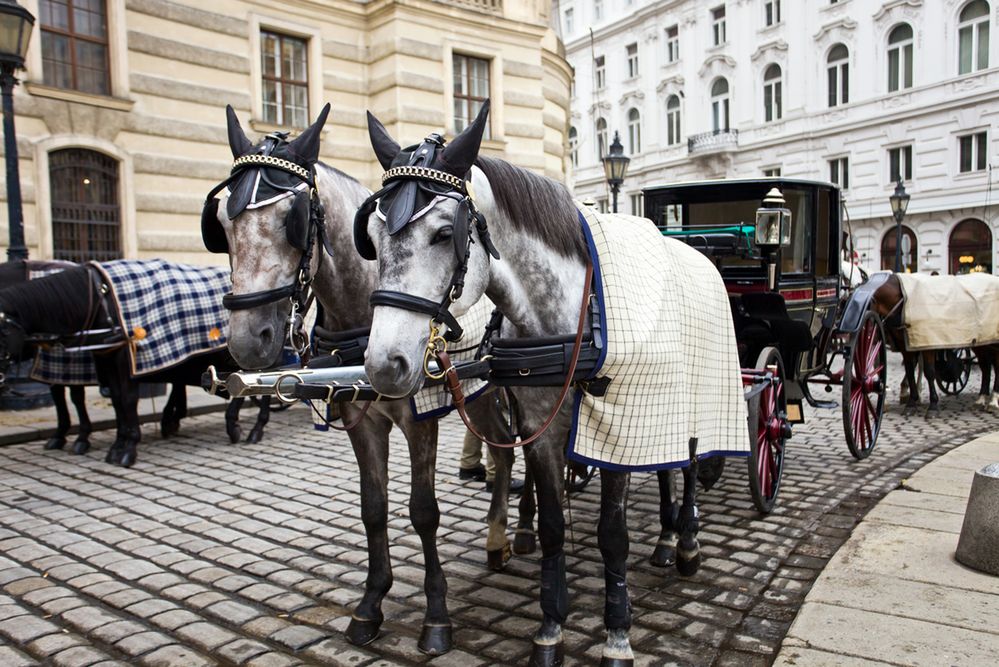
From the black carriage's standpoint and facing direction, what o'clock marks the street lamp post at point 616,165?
The street lamp post is roughly at 4 o'clock from the black carriage.

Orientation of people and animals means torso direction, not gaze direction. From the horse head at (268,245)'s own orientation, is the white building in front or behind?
behind

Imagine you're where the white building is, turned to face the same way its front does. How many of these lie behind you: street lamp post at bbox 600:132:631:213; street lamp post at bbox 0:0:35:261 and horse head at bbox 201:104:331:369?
0

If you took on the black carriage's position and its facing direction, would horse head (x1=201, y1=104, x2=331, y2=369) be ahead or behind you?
ahead

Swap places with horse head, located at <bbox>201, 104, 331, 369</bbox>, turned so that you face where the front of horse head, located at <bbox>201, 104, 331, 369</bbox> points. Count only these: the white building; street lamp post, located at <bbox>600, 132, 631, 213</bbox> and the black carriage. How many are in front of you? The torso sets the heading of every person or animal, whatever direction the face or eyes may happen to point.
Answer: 0

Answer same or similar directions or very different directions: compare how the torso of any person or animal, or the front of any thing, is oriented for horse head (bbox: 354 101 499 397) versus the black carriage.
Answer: same or similar directions

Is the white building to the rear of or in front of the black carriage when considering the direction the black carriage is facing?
to the rear

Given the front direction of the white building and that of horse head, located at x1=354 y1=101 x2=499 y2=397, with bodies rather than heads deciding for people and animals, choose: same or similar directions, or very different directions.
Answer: same or similar directions

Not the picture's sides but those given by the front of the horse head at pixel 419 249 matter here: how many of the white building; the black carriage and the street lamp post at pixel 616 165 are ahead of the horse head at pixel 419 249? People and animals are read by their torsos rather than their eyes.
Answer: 0

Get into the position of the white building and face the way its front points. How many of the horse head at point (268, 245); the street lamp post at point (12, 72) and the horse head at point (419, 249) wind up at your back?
0

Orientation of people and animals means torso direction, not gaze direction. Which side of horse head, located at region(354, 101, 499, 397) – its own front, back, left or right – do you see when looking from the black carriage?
back

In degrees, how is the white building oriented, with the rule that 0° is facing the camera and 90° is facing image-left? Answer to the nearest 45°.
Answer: approximately 45°

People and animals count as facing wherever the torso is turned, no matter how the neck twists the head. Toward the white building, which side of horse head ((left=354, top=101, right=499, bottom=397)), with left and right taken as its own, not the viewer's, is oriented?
back

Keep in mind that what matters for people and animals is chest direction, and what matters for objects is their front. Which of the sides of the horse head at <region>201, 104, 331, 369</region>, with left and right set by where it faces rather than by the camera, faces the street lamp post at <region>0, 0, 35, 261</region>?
right

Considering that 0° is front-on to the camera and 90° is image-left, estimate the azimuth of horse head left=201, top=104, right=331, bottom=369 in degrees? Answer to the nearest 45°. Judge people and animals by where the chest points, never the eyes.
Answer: approximately 45°

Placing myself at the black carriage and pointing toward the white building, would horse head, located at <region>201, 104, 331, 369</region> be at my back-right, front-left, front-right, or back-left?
back-left

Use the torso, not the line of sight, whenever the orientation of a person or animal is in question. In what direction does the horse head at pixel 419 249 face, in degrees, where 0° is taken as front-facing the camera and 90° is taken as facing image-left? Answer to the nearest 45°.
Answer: approximately 45°

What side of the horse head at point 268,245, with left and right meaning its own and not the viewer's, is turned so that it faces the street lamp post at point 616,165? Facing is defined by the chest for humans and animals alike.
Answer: back

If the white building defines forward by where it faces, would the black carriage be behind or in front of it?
in front

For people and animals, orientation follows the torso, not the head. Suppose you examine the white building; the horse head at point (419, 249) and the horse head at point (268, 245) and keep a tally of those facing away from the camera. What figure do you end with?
0

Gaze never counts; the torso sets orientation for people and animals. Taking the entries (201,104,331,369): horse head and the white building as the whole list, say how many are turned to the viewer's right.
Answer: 0

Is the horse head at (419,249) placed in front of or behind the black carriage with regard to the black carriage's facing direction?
in front
